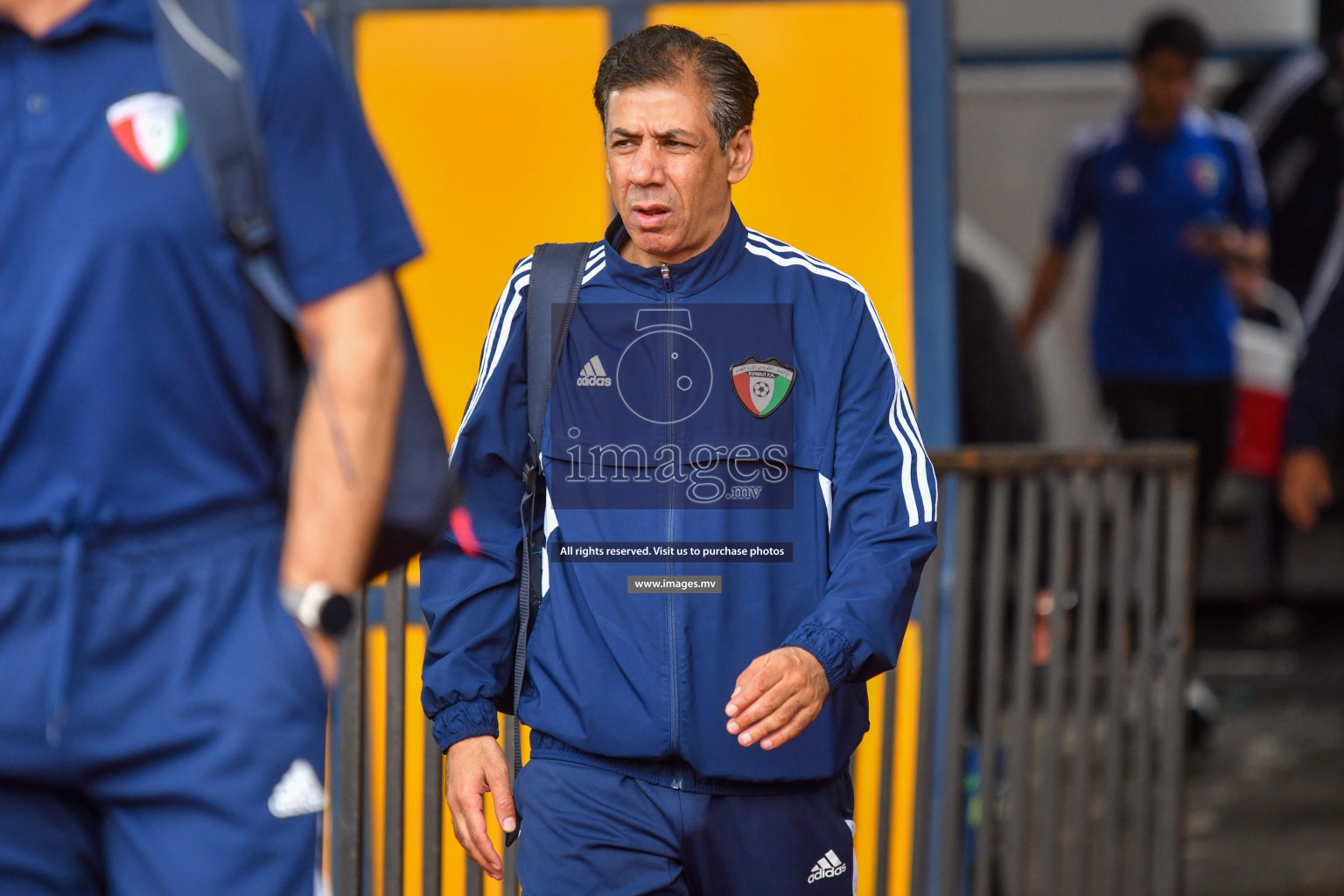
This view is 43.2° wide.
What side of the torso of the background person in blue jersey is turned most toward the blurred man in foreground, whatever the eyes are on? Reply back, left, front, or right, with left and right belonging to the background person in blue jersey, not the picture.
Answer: front

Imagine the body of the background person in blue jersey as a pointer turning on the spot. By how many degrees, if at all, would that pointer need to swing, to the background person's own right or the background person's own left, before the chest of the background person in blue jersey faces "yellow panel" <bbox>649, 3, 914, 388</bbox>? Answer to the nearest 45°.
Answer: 0° — they already face it

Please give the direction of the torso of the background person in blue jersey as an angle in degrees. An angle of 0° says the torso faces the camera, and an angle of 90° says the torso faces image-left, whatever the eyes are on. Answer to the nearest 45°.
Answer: approximately 0°
